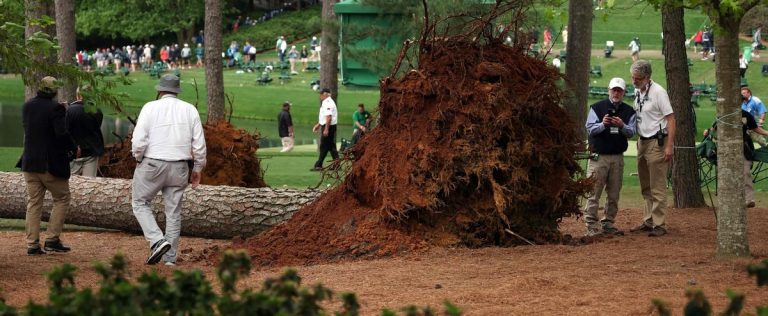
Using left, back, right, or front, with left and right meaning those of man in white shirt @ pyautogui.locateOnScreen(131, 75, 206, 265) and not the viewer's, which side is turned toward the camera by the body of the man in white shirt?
back

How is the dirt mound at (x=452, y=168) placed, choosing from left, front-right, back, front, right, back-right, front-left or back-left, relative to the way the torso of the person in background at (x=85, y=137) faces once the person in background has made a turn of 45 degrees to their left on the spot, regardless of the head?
back

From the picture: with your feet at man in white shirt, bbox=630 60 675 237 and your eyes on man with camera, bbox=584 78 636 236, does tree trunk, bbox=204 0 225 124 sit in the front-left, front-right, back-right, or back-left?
front-right

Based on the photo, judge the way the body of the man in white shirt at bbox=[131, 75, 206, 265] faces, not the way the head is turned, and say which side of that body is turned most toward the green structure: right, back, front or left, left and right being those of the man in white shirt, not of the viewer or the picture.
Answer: front

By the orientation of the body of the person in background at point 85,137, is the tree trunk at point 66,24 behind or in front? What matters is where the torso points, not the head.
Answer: in front

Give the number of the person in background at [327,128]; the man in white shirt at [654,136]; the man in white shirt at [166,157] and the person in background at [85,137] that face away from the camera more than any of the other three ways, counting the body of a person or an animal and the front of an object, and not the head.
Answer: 2

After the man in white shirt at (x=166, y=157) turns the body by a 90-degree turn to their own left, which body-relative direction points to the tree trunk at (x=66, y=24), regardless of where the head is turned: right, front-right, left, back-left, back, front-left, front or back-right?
right

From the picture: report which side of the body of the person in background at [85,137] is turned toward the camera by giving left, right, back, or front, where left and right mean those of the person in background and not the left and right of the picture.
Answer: back

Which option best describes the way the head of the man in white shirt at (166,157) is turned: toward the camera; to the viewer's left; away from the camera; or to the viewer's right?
away from the camera

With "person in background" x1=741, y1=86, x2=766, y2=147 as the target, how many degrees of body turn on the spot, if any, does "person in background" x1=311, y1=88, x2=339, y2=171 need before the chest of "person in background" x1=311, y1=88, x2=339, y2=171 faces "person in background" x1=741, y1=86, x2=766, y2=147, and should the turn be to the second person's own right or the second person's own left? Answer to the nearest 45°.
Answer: approximately 135° to the second person's own left

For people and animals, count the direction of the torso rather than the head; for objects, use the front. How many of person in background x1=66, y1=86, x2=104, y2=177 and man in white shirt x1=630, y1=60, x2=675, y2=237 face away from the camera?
1

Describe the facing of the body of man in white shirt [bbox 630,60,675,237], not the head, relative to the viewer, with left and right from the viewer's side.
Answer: facing the viewer and to the left of the viewer

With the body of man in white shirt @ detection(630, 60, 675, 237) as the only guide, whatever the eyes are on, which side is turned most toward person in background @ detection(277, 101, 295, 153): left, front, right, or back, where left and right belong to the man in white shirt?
right

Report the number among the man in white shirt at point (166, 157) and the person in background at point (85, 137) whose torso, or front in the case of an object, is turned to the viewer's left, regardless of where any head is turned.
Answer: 0

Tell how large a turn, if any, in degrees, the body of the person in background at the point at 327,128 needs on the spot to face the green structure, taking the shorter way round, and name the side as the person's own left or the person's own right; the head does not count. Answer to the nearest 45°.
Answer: approximately 90° to the person's own right
